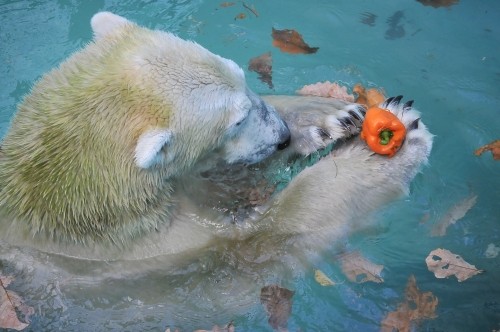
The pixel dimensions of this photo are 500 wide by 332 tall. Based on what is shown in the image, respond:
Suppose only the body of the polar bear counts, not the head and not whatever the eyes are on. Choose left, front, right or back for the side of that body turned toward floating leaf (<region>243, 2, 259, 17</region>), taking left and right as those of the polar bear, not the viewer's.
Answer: left

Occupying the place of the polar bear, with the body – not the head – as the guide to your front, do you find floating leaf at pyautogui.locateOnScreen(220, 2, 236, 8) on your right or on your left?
on your left

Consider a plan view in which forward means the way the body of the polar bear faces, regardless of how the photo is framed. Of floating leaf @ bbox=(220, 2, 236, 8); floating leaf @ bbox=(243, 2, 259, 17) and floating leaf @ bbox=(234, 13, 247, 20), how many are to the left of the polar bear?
3

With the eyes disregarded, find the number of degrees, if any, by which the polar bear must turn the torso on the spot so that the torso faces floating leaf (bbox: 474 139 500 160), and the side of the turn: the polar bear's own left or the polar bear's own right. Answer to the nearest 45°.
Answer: approximately 45° to the polar bear's own left

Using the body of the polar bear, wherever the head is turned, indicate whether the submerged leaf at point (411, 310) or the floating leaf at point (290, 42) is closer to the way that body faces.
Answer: the submerged leaf

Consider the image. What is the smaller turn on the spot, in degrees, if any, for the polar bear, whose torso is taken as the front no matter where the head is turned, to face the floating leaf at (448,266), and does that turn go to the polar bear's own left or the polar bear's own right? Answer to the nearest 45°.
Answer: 0° — it already faces it

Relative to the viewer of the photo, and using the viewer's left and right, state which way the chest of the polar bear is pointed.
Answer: facing to the right of the viewer

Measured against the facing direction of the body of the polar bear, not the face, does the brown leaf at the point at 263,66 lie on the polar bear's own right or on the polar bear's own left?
on the polar bear's own left

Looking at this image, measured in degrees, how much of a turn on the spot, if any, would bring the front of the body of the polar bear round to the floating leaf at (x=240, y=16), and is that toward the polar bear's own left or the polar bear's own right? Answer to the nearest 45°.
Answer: approximately 90° to the polar bear's own left

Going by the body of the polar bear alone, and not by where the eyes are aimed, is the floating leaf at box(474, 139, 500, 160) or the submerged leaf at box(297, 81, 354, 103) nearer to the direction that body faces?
the floating leaf
